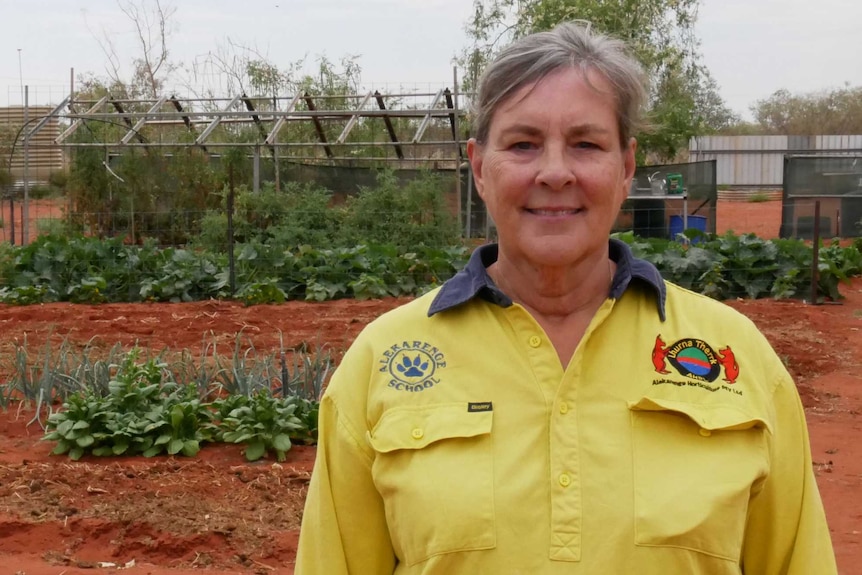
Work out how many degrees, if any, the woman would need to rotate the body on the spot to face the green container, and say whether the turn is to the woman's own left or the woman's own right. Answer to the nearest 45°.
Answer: approximately 180°

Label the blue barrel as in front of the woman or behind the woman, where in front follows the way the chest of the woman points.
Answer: behind

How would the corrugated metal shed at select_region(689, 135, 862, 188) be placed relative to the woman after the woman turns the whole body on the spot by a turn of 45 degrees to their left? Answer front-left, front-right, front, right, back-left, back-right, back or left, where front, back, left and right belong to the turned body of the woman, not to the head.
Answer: back-left

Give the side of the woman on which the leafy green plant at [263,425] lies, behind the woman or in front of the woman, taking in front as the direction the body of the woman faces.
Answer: behind

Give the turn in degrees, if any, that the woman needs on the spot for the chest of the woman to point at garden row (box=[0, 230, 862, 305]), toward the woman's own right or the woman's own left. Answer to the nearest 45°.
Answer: approximately 180°

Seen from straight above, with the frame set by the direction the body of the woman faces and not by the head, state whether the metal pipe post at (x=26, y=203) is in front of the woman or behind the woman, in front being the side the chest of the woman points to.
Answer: behind

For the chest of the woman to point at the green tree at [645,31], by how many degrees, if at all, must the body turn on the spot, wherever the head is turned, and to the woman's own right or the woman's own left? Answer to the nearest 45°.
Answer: approximately 180°

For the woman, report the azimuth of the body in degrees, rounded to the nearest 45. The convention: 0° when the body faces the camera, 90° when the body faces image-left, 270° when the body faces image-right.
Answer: approximately 0°

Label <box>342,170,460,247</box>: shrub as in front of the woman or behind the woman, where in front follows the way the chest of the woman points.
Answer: behind

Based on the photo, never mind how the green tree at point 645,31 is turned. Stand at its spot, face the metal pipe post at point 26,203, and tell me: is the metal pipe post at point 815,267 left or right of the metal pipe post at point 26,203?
left
